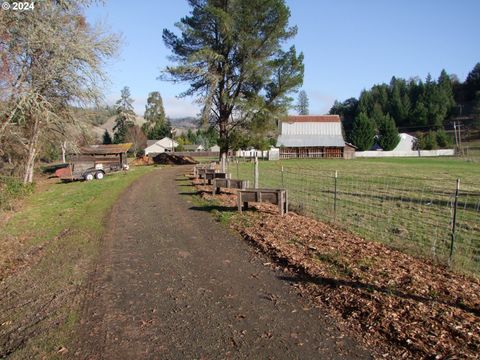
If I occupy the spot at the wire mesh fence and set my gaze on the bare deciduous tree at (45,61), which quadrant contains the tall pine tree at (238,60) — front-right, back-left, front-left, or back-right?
front-right

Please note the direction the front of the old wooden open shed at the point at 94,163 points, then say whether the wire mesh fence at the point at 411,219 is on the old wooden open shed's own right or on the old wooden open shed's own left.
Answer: on the old wooden open shed's own left

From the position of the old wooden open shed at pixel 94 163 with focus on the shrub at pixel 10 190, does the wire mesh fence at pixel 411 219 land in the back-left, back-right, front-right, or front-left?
front-left

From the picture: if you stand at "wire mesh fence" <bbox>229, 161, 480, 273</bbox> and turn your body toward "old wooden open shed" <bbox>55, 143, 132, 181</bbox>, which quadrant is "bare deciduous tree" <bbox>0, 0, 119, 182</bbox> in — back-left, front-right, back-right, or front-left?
front-left

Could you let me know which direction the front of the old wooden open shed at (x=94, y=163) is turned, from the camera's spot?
facing the viewer and to the left of the viewer

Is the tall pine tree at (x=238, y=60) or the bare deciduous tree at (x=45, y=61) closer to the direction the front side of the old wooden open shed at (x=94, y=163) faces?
the bare deciduous tree
